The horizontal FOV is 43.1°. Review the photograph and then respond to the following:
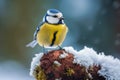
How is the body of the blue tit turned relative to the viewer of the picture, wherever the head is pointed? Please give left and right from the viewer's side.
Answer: facing the viewer and to the right of the viewer
